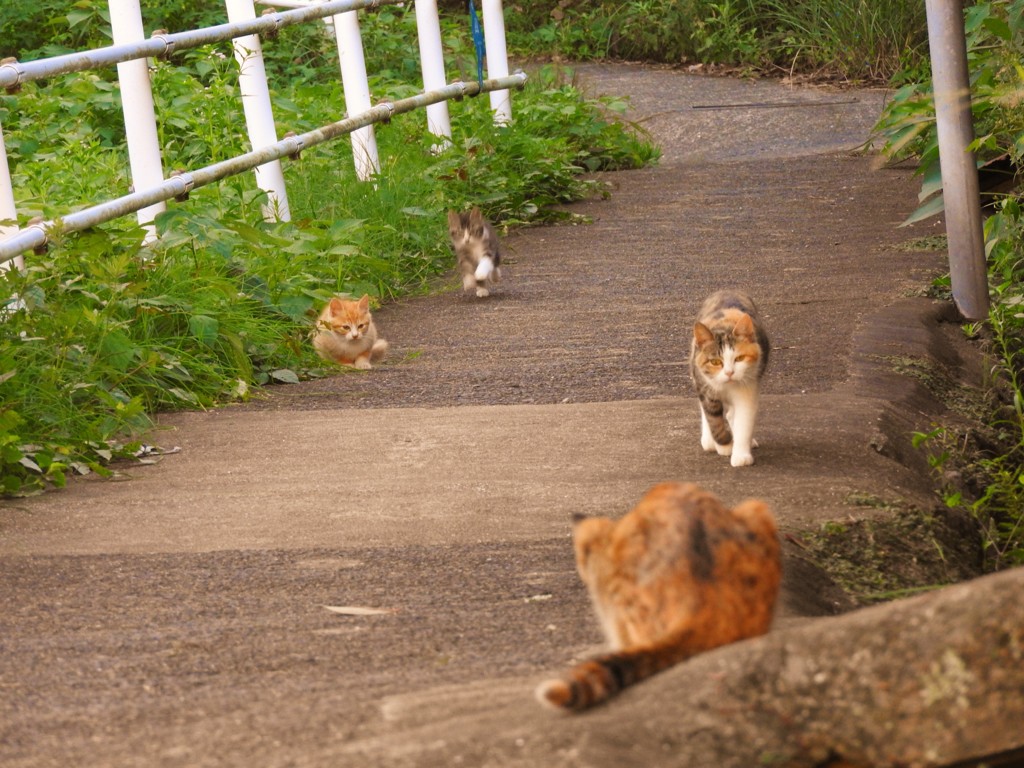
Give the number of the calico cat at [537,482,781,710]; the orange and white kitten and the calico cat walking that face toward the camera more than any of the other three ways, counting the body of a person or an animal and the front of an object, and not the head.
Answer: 2

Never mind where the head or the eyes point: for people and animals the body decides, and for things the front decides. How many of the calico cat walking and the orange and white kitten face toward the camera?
2

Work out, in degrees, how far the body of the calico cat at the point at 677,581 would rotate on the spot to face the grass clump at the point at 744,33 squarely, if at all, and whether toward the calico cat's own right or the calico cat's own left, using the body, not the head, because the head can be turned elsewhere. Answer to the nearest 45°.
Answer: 0° — it already faces it

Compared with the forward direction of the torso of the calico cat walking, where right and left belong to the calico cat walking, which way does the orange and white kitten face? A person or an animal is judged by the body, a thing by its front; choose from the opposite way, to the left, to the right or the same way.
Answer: the same way

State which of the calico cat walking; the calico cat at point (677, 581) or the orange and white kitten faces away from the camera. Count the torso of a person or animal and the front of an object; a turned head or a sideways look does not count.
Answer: the calico cat

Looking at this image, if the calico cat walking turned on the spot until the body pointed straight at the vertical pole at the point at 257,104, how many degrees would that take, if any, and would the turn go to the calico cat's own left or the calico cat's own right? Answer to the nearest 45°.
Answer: approximately 135° to the calico cat's own right

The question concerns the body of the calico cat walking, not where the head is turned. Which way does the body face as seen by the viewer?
toward the camera

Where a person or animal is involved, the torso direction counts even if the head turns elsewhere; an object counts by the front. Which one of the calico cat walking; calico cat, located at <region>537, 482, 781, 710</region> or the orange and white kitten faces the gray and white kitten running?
the calico cat

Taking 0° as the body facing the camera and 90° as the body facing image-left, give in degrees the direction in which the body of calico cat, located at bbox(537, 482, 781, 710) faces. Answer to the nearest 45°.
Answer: approximately 180°

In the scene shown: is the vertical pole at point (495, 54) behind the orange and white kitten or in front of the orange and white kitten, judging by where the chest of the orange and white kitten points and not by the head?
behind

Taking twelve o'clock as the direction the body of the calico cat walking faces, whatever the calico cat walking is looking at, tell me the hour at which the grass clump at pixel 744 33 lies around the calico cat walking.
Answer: The grass clump is roughly at 6 o'clock from the calico cat walking.

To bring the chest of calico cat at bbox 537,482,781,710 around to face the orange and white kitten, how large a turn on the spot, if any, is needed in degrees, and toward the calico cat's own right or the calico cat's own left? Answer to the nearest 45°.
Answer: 0° — it already faces it

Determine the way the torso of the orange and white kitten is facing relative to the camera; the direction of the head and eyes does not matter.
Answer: toward the camera

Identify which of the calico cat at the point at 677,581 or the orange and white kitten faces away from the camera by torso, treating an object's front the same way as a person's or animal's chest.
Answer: the calico cat

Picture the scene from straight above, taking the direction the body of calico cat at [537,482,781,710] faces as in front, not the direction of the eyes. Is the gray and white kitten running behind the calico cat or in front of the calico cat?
in front

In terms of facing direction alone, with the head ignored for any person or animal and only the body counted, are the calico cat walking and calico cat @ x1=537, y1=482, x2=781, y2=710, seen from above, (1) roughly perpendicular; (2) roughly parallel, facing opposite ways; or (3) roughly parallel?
roughly parallel, facing opposite ways
